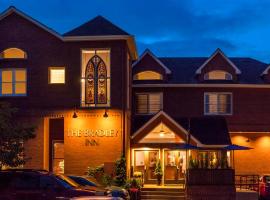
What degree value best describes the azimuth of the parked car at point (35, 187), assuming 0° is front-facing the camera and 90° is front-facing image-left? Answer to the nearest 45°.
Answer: approximately 270°

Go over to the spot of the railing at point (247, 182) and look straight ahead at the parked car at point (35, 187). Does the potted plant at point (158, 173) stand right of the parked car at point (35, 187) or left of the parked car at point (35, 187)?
right

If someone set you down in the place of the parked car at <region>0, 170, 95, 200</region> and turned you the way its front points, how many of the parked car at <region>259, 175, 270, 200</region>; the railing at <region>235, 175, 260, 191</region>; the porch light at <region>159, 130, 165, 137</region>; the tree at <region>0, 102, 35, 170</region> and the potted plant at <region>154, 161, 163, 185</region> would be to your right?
0

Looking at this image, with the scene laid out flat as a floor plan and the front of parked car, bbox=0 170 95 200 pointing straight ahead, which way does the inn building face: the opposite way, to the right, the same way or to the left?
to the right

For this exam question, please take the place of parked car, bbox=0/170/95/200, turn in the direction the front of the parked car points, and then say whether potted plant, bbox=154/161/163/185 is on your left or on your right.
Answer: on your left

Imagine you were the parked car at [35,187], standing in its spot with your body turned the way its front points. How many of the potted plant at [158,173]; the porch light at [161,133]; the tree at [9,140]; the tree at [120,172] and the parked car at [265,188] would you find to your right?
0

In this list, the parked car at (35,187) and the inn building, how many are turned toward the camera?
1

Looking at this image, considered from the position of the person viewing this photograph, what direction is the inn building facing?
facing the viewer

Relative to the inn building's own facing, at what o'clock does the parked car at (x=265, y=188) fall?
The parked car is roughly at 10 o'clock from the inn building.

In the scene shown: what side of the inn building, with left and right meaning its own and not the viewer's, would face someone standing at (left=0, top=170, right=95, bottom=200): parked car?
front
